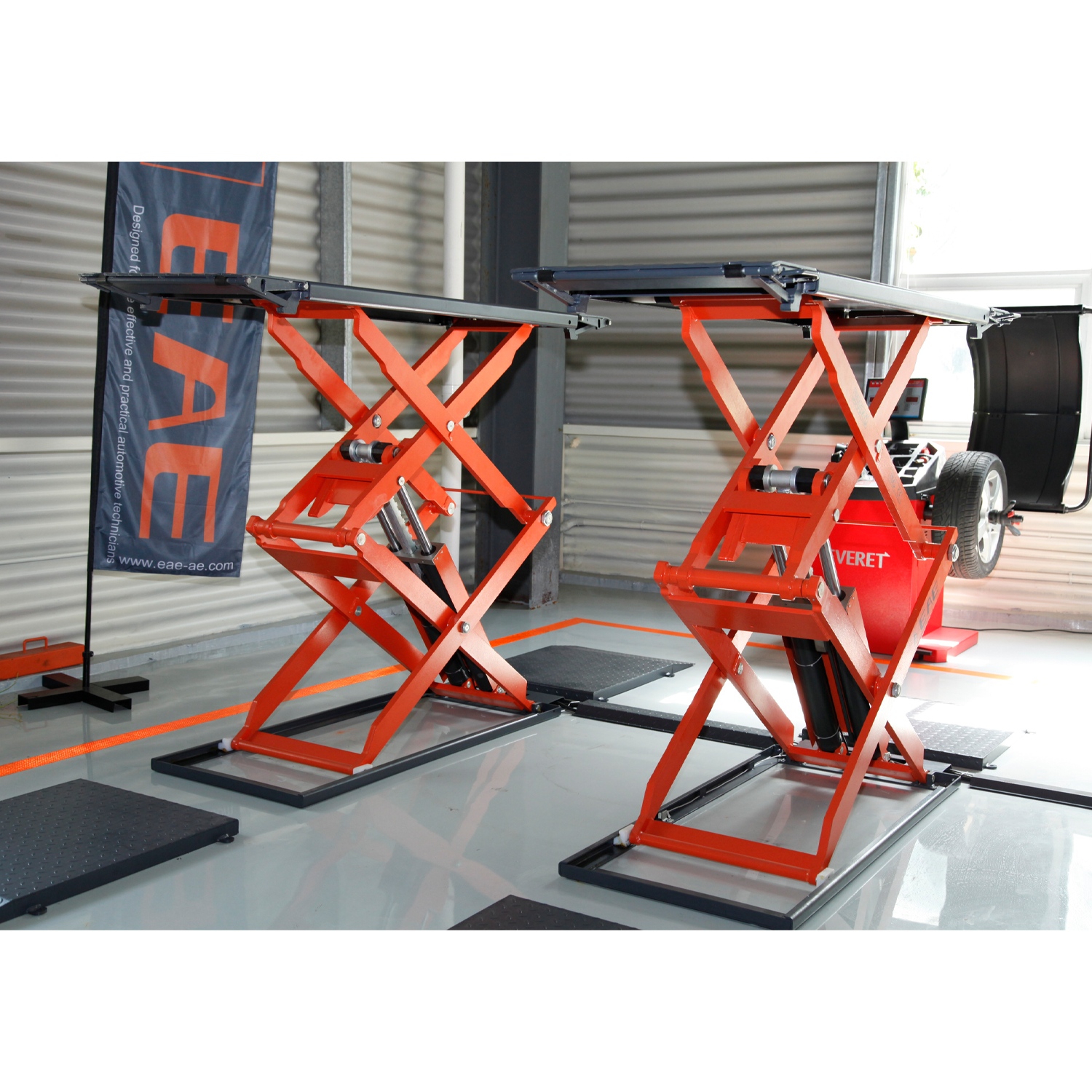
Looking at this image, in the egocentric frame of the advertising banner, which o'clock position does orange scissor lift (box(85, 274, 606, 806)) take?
The orange scissor lift is roughly at 11 o'clock from the advertising banner.

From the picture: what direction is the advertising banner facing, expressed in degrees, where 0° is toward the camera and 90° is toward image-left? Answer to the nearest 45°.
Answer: approximately 0°

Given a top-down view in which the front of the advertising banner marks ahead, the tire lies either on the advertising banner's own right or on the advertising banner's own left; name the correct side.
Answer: on the advertising banner's own left

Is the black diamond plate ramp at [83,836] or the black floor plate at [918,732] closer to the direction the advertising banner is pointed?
the black diamond plate ramp

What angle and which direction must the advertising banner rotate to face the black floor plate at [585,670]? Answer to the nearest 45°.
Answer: approximately 90° to its left

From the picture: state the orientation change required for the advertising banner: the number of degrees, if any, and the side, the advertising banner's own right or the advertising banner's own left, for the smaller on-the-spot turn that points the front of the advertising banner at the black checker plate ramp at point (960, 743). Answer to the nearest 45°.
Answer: approximately 45° to the advertising banner's own left

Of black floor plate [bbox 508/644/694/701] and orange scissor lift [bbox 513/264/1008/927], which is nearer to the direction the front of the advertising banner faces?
the orange scissor lift
